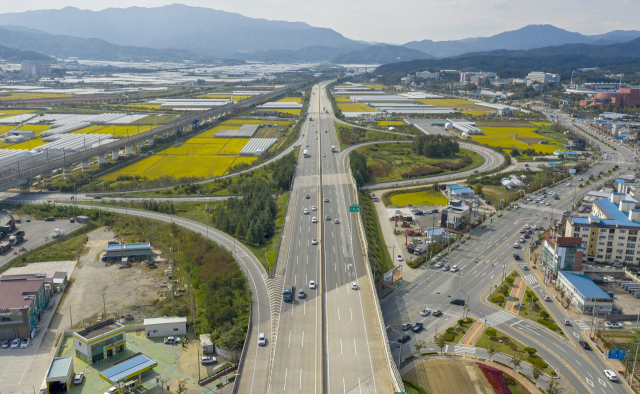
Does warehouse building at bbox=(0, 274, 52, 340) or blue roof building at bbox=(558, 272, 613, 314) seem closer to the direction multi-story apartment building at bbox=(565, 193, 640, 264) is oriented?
the blue roof building

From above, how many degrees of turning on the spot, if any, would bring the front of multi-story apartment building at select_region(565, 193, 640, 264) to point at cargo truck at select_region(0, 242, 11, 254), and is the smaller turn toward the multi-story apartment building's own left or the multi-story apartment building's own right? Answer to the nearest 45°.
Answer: approximately 45° to the multi-story apartment building's own right

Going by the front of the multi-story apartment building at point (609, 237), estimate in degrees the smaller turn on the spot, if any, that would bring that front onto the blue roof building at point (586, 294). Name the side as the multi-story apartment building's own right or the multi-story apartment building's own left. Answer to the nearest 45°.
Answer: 0° — it already faces it

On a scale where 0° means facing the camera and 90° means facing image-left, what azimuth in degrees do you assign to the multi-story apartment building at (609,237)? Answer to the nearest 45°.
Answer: approximately 0°

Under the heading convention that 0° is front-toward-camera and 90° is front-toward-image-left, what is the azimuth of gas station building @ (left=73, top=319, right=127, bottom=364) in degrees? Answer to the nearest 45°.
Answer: approximately 315°

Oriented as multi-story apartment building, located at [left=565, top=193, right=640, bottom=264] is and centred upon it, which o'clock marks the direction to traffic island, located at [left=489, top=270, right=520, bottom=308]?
The traffic island is roughly at 1 o'clock from the multi-story apartment building.

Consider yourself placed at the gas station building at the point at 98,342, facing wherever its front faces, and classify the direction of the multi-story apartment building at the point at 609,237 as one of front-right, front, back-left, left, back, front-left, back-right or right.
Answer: front-left
